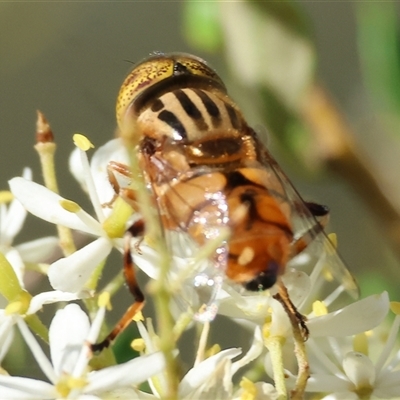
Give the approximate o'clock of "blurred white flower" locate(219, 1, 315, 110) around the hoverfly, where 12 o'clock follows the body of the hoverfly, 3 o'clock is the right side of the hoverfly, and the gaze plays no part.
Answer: The blurred white flower is roughly at 2 o'clock from the hoverfly.

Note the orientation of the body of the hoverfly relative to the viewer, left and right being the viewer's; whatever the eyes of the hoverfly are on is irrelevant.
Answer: facing away from the viewer and to the left of the viewer

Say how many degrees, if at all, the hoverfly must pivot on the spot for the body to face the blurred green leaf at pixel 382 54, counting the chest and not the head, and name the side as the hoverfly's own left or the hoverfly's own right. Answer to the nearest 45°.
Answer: approximately 90° to the hoverfly's own right

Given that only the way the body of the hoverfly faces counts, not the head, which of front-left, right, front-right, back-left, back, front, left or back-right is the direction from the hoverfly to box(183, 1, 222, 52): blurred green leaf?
front-right
